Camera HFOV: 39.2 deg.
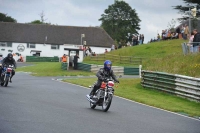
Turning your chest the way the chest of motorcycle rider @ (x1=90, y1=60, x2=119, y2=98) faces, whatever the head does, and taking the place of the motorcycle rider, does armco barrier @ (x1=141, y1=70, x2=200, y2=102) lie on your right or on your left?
on your left

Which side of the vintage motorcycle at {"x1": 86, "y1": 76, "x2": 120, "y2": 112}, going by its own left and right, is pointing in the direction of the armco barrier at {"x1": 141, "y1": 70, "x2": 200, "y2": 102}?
left

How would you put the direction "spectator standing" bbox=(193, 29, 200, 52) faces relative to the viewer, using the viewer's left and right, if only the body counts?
facing to the left of the viewer

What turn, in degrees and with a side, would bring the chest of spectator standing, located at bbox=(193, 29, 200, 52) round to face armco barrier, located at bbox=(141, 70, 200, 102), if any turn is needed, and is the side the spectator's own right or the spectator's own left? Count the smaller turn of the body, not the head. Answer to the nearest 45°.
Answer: approximately 90° to the spectator's own left

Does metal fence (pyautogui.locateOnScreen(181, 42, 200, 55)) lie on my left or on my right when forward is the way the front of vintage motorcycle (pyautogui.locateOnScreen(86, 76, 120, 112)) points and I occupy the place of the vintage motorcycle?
on my left

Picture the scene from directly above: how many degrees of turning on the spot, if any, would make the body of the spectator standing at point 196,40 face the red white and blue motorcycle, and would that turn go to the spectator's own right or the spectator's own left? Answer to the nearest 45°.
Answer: approximately 45° to the spectator's own left

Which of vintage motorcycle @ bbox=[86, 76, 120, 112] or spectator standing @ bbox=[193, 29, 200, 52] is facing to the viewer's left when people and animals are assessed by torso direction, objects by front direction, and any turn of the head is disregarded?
the spectator standing

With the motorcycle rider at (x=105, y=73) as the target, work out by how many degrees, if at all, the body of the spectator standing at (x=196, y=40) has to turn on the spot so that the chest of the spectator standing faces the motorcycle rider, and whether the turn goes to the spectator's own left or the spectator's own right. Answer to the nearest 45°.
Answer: approximately 90° to the spectator's own left

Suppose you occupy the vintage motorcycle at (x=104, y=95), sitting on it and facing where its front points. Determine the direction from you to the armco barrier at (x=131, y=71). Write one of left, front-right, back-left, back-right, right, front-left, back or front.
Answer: back-left
